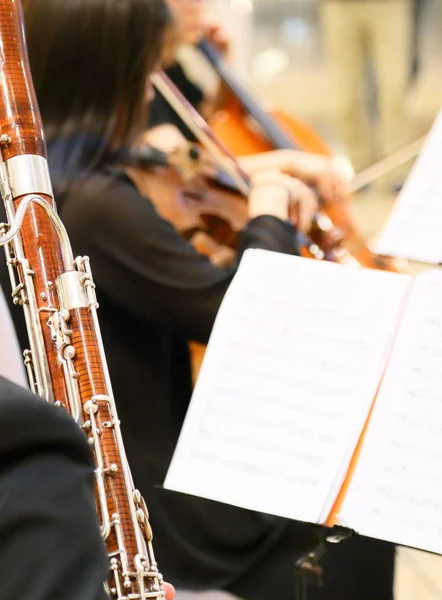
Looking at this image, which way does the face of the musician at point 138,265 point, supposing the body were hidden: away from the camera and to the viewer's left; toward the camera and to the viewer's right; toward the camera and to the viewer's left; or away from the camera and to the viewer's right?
away from the camera and to the viewer's right

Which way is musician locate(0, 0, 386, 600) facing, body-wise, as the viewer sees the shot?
to the viewer's right
